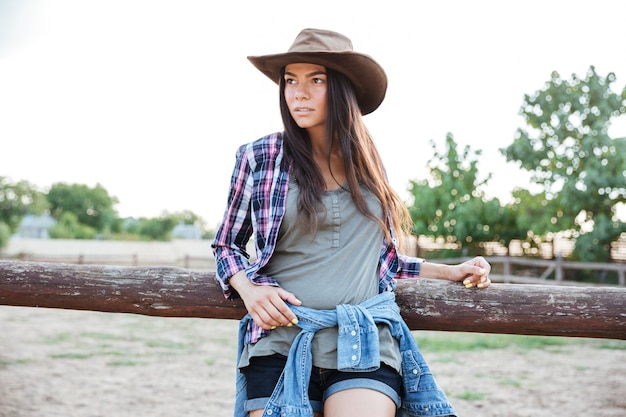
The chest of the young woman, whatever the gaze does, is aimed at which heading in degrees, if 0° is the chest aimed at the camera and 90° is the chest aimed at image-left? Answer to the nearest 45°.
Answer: approximately 0°

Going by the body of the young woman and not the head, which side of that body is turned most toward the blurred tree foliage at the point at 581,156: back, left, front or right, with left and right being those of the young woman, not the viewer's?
back

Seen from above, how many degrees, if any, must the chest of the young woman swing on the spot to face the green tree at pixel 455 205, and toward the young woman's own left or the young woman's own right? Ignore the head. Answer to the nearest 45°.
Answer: approximately 180°
